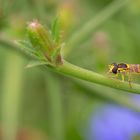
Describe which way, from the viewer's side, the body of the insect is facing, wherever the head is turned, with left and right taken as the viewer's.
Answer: facing to the left of the viewer
